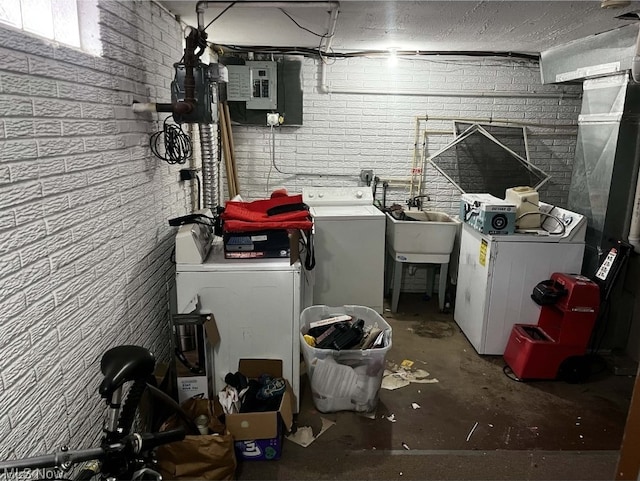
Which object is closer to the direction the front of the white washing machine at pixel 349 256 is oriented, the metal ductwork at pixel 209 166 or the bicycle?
the bicycle

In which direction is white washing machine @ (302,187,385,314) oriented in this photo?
toward the camera

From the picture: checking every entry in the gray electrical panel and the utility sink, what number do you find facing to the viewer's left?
0

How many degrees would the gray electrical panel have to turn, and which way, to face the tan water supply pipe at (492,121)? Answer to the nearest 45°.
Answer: approximately 90° to its left

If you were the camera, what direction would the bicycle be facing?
facing the viewer and to the left of the viewer

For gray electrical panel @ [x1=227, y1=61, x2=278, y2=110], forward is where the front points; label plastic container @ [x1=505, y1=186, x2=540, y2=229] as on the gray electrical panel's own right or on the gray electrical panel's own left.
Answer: on the gray electrical panel's own left

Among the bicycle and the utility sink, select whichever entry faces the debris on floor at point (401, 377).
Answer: the utility sink

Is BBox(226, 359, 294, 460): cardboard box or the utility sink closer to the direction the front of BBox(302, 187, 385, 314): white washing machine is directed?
the cardboard box

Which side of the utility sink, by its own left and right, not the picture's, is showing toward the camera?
front

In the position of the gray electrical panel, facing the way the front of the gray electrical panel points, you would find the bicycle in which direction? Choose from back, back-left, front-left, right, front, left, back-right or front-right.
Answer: front

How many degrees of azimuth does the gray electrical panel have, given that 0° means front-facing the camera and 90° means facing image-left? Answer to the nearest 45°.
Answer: approximately 0°
